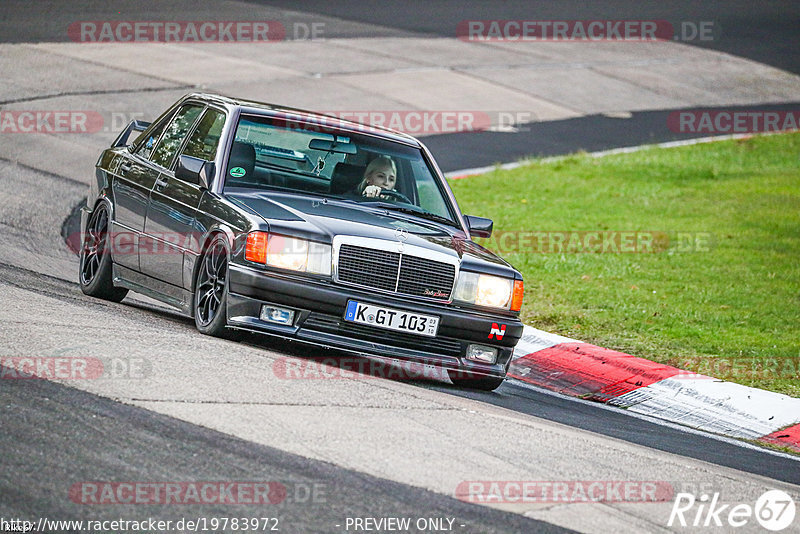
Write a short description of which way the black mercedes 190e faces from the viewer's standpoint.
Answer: facing the viewer and to the right of the viewer

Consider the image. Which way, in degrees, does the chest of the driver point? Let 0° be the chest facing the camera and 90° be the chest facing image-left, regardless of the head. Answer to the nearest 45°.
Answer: approximately 315°

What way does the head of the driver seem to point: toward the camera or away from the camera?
toward the camera
